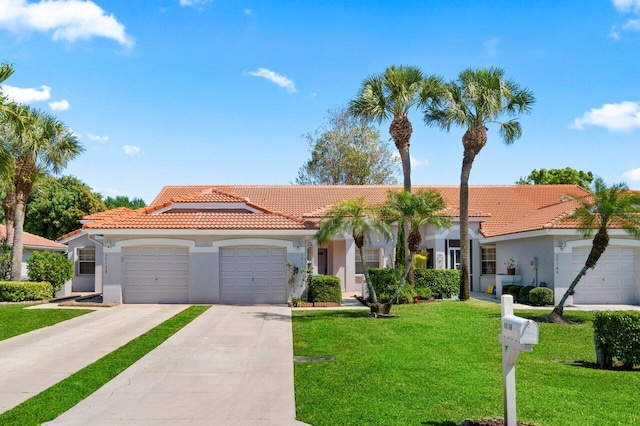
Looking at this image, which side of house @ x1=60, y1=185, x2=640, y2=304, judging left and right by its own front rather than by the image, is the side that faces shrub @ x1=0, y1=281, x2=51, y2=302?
right

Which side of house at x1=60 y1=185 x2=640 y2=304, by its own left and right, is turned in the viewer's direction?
front

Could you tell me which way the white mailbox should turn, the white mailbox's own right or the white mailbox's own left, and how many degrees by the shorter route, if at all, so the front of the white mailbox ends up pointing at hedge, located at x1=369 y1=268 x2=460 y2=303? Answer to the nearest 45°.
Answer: approximately 135° to the white mailbox's own left

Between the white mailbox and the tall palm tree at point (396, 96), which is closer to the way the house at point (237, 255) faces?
the white mailbox

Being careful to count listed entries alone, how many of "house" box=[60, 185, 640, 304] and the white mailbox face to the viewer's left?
0

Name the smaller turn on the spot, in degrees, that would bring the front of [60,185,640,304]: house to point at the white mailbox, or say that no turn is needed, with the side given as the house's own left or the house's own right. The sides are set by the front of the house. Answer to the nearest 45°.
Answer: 0° — it already faces it

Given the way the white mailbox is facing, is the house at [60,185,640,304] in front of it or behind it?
behind
